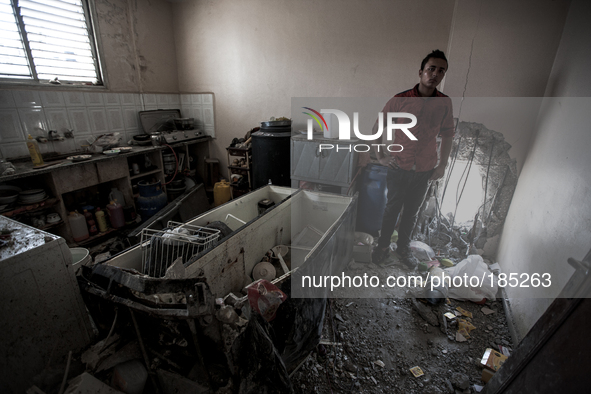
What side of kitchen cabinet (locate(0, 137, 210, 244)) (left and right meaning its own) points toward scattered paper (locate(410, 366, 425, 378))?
front

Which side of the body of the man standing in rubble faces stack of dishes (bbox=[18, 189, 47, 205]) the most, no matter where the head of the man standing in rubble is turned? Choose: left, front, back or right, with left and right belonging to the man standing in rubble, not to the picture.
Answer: right

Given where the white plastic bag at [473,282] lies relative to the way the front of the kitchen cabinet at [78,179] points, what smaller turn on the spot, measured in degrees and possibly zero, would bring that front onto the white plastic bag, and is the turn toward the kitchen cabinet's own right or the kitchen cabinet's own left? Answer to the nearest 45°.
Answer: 0° — it already faces it

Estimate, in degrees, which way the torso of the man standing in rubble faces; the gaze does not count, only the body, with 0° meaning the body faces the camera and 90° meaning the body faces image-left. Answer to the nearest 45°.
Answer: approximately 0°

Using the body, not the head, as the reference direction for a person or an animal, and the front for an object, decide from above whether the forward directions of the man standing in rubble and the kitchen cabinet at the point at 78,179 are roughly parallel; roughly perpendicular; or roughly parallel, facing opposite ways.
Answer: roughly perpendicular

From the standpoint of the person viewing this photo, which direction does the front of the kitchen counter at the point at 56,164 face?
facing the viewer and to the right of the viewer

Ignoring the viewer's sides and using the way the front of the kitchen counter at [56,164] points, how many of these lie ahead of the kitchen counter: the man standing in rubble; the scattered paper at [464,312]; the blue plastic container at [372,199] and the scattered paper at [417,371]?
4

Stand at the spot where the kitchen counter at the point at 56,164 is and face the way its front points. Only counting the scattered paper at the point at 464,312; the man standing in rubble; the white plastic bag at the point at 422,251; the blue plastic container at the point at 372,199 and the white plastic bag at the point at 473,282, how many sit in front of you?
5

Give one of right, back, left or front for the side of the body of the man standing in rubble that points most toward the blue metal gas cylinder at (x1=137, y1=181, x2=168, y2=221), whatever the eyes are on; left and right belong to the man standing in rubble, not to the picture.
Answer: right

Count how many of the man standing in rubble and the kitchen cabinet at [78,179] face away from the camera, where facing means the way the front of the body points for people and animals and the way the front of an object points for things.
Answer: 0

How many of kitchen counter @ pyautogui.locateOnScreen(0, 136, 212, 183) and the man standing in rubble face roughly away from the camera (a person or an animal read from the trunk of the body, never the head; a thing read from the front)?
0

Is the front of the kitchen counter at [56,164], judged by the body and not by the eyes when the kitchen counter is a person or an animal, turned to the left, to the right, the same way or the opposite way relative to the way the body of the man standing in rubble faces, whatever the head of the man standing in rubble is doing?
to the left
